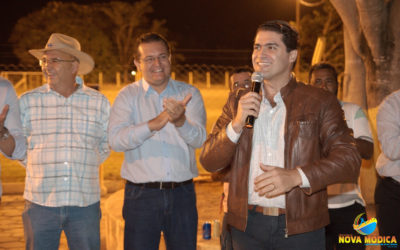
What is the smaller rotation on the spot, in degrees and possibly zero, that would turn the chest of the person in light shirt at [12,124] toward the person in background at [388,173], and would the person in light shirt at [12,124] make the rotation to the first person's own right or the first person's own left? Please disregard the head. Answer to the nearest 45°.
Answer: approximately 90° to the first person's own left

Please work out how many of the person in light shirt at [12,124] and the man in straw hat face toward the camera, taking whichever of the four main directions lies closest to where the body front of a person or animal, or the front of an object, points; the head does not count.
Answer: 2

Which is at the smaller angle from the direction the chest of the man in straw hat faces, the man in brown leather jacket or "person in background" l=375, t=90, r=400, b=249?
the man in brown leather jacket

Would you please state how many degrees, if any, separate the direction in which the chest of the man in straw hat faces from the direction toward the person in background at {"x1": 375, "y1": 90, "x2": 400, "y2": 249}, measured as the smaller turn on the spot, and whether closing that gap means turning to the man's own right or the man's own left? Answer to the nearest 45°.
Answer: approximately 90° to the man's own left

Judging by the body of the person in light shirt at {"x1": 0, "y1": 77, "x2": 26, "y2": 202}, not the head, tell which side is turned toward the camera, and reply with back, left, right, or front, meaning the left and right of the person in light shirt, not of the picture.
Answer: front

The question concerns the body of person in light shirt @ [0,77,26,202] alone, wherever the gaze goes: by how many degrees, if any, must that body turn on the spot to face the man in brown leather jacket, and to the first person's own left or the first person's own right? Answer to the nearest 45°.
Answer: approximately 45° to the first person's own left

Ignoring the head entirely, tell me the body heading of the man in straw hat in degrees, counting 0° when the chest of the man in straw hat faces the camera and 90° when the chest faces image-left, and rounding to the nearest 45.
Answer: approximately 0°

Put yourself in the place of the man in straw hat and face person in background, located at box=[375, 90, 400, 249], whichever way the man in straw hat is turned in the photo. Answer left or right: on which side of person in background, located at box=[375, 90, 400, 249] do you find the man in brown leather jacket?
right
